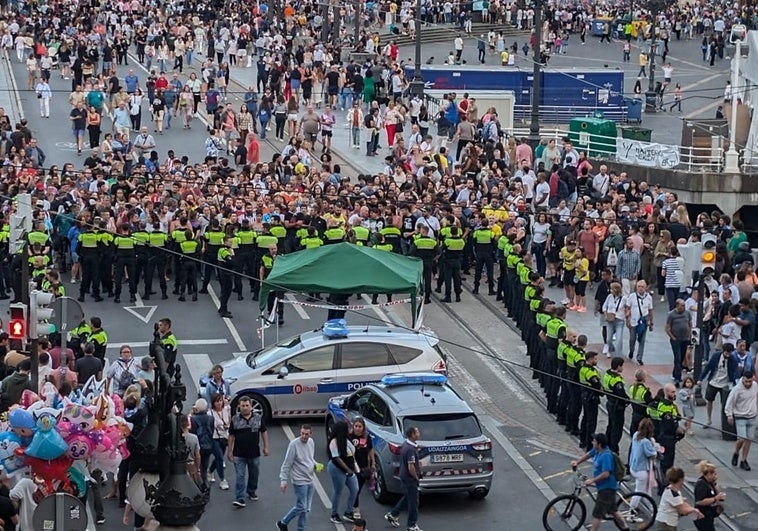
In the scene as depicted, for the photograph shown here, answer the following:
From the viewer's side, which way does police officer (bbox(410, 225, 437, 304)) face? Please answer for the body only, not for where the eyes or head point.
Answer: away from the camera

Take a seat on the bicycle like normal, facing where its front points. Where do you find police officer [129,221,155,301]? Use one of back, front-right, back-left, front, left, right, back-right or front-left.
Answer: front-right

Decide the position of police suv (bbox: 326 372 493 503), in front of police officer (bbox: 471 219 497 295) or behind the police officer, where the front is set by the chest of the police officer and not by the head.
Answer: behind

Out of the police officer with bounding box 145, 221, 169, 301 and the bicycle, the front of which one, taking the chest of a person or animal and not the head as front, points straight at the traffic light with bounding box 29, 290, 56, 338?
the bicycle

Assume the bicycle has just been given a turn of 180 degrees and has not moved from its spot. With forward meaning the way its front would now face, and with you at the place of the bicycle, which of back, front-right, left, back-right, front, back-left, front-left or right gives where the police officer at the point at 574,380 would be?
left

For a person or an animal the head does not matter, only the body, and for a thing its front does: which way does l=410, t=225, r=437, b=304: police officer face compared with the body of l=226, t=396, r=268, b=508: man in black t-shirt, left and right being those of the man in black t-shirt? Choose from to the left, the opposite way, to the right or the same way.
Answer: the opposite way

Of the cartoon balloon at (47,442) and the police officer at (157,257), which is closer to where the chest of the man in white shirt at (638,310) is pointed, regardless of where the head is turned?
the cartoon balloon

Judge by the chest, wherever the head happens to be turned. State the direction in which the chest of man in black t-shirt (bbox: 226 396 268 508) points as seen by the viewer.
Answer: toward the camera

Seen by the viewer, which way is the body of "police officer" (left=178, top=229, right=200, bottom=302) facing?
away from the camera

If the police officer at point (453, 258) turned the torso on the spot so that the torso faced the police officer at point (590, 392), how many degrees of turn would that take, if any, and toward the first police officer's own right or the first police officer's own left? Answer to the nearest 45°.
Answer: approximately 180°

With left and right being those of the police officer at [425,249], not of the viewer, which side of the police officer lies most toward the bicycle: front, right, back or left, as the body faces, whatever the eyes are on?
back

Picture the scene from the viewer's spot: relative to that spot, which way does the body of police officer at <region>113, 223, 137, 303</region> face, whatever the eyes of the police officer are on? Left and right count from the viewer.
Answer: facing away from the viewer

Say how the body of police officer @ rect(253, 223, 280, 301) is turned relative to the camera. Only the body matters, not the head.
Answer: away from the camera

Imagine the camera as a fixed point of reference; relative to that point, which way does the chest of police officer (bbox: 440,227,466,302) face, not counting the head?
away from the camera

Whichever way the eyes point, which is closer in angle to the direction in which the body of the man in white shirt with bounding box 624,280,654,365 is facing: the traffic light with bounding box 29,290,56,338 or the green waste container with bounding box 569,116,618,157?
the traffic light
